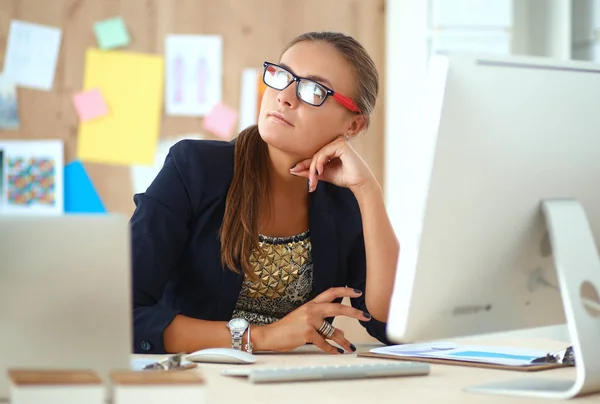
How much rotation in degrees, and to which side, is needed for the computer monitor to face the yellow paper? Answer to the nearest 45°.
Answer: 0° — it already faces it

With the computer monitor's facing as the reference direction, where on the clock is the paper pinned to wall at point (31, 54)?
The paper pinned to wall is roughly at 12 o'clock from the computer monitor.

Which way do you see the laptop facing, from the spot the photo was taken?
facing away from the viewer

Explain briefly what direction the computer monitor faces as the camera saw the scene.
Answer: facing away from the viewer and to the left of the viewer

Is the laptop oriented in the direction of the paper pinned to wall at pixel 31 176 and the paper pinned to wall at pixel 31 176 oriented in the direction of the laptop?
yes

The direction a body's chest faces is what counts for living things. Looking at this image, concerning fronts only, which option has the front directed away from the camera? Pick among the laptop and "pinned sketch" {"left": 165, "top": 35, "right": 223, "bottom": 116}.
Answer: the laptop

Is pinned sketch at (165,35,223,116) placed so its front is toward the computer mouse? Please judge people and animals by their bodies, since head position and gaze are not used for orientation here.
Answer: yes

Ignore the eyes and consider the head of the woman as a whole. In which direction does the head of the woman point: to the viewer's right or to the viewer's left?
to the viewer's left

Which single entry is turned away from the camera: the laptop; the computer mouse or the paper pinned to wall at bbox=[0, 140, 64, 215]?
the laptop

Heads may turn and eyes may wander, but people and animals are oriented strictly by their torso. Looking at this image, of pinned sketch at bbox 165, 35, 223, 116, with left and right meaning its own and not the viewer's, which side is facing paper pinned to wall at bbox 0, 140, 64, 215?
right

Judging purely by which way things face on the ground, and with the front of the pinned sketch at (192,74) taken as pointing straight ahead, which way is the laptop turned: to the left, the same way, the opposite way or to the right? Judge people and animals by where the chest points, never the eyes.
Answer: the opposite way
